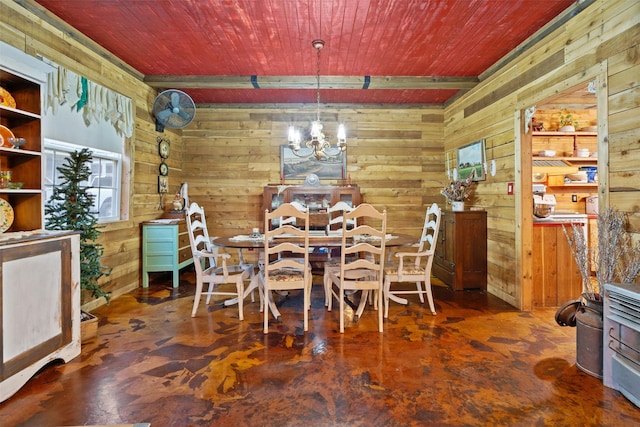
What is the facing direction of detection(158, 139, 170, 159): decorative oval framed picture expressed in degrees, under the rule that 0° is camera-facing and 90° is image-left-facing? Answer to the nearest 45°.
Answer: approximately 315°

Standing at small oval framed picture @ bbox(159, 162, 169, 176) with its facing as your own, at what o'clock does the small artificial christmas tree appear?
The small artificial christmas tree is roughly at 2 o'clock from the small oval framed picture.

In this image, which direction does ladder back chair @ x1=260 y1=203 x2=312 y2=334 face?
away from the camera

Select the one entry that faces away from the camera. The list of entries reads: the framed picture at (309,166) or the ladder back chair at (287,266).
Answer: the ladder back chair

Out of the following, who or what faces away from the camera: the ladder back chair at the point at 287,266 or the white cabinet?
the ladder back chair

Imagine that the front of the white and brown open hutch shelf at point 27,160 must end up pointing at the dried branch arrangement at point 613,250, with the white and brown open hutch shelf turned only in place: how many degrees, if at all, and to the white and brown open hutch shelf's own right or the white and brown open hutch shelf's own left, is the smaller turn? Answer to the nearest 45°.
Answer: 0° — it already faces it

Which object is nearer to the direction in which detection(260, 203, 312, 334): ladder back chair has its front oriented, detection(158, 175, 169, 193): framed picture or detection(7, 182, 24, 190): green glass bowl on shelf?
the framed picture

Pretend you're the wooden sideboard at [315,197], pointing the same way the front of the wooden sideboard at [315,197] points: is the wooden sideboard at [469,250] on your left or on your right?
on your left

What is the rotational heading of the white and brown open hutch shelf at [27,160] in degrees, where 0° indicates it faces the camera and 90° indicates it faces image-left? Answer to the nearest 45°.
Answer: approximately 315°

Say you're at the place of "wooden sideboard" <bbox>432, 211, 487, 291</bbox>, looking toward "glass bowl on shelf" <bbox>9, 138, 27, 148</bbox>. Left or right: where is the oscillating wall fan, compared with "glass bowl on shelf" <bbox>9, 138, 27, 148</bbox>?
right
